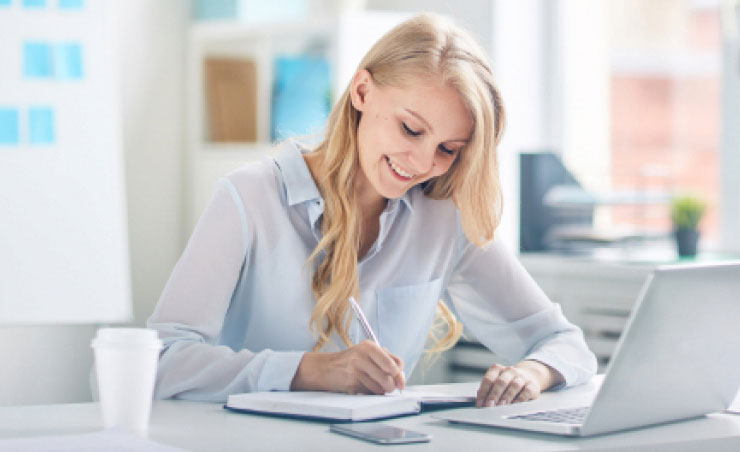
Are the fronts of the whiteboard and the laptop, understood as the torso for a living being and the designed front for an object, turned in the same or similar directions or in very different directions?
very different directions

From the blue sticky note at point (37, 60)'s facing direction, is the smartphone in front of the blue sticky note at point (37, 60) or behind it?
in front

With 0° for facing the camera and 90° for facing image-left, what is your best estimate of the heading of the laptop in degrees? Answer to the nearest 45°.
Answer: approximately 135°

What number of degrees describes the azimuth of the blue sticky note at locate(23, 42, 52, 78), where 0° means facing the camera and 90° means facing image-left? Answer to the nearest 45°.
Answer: approximately 0°

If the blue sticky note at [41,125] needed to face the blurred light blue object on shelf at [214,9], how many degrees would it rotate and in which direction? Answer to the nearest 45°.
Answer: approximately 135° to its left

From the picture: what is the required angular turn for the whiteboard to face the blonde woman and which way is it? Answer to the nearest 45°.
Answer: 0° — it already faces them

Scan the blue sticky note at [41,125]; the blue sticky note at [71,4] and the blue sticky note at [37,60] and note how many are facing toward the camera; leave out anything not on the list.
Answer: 3

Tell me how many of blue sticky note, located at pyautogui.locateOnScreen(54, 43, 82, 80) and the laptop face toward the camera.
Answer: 1

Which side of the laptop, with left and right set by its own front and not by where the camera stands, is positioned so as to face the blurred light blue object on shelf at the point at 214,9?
front

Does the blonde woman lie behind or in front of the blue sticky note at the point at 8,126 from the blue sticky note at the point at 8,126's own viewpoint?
in front
